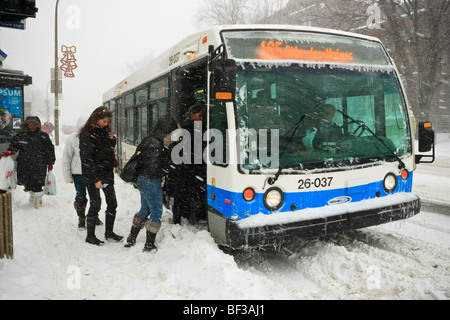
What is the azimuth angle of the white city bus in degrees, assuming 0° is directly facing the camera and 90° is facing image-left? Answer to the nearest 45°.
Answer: approximately 315°

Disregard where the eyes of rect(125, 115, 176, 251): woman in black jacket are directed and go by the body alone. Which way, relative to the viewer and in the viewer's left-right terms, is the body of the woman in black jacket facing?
facing away from the viewer and to the right of the viewer

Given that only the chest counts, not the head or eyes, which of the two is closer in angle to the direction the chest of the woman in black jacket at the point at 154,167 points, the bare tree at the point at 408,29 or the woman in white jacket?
the bare tree

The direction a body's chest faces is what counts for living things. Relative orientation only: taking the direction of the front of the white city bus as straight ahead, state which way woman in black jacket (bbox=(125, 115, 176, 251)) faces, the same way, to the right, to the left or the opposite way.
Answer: to the left

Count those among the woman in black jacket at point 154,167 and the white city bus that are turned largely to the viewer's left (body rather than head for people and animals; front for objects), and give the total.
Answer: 0

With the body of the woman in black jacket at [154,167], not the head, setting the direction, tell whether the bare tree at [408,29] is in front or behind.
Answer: in front

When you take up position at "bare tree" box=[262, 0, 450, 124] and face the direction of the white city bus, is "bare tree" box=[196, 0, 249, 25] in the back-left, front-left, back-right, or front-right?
back-right

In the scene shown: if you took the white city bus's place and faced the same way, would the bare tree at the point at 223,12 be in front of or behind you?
behind

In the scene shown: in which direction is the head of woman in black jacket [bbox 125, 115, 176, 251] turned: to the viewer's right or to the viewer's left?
to the viewer's right
